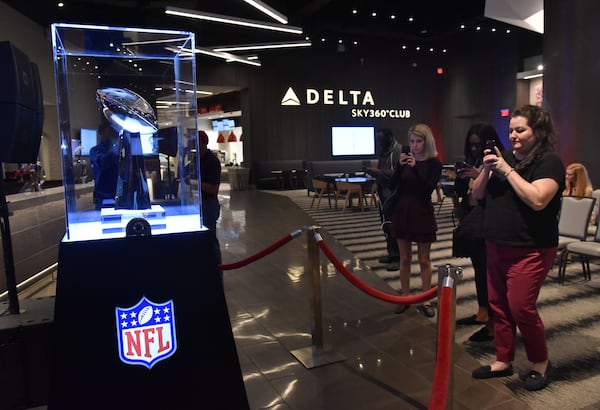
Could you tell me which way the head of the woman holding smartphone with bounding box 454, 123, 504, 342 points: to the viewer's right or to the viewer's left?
to the viewer's left

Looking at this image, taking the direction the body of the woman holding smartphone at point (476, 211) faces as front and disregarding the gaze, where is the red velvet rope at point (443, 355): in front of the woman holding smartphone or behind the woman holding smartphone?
in front

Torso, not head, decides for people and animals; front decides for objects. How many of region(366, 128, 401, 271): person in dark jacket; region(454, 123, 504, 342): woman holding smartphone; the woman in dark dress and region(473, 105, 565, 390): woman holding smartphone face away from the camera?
0

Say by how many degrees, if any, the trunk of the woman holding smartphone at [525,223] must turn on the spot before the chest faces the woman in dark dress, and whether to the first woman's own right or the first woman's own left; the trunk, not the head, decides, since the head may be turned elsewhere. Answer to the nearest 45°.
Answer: approximately 90° to the first woman's own right

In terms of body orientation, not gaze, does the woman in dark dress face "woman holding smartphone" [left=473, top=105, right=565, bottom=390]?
no

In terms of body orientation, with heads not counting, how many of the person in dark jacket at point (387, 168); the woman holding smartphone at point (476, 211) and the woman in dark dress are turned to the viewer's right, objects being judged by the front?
0

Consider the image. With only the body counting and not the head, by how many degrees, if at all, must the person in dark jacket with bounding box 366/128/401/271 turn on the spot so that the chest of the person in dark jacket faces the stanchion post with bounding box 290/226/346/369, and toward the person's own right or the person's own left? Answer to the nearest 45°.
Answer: approximately 90° to the person's own left

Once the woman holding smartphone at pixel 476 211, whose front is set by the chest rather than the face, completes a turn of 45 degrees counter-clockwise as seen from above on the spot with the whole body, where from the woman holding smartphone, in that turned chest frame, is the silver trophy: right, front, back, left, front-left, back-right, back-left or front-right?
front-right

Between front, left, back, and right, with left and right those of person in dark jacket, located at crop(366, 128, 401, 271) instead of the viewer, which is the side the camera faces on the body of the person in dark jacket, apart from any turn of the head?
left

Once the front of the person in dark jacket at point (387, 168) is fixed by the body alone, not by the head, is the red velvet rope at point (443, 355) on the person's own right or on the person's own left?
on the person's own left

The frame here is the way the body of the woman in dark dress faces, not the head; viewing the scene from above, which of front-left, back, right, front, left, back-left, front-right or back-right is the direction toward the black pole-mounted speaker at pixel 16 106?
front

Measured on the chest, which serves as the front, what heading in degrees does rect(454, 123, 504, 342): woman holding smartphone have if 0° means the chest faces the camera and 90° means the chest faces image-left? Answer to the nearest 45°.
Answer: approximately 45°

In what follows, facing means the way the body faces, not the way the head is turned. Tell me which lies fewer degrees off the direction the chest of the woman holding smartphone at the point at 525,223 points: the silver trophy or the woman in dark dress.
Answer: the silver trophy

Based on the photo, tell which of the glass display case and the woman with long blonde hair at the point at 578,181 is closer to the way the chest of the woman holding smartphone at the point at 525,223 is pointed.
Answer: the glass display case

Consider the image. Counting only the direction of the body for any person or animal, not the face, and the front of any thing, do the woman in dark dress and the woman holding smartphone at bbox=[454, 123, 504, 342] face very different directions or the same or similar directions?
same or similar directions

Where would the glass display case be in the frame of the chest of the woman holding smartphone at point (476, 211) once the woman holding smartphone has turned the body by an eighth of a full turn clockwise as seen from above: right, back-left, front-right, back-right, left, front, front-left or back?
front-left

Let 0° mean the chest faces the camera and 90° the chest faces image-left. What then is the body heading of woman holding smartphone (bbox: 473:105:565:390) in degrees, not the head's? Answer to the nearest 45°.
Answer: approximately 45°

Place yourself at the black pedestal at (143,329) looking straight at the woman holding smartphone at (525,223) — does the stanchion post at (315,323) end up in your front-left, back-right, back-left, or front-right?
front-left

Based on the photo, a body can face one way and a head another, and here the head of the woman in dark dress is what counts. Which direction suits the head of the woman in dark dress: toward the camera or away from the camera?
toward the camera
